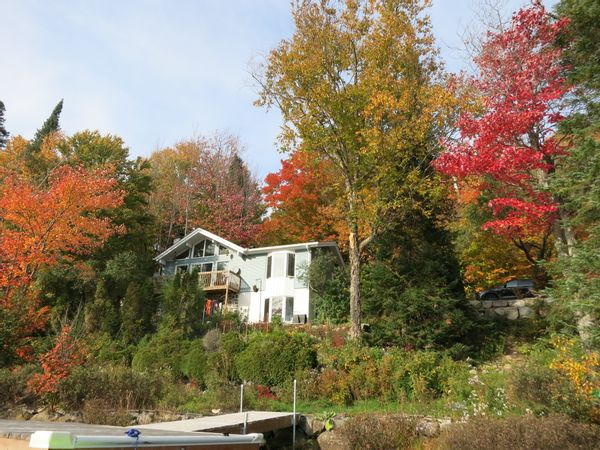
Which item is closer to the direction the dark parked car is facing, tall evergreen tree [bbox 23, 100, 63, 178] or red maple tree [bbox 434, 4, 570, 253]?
the tall evergreen tree

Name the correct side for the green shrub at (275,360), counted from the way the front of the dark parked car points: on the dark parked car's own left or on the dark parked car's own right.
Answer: on the dark parked car's own left

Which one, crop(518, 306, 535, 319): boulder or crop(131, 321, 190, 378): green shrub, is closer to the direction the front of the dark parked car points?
the green shrub

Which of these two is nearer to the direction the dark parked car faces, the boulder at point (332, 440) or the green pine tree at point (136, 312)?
the green pine tree

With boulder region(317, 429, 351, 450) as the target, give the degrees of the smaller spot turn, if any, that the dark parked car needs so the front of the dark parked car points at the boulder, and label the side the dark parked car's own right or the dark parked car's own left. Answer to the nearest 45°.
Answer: approximately 90° to the dark parked car's own left

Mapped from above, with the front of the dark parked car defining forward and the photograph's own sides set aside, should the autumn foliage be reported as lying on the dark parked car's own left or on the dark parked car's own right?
on the dark parked car's own left

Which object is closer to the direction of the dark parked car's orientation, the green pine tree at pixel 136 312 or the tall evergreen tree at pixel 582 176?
the green pine tree

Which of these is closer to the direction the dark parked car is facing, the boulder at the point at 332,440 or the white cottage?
the white cottage

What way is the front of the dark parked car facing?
to the viewer's left

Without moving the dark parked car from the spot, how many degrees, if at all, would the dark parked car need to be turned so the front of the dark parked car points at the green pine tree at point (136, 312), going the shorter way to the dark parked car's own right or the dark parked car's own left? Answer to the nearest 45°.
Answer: approximately 45° to the dark parked car's own left
